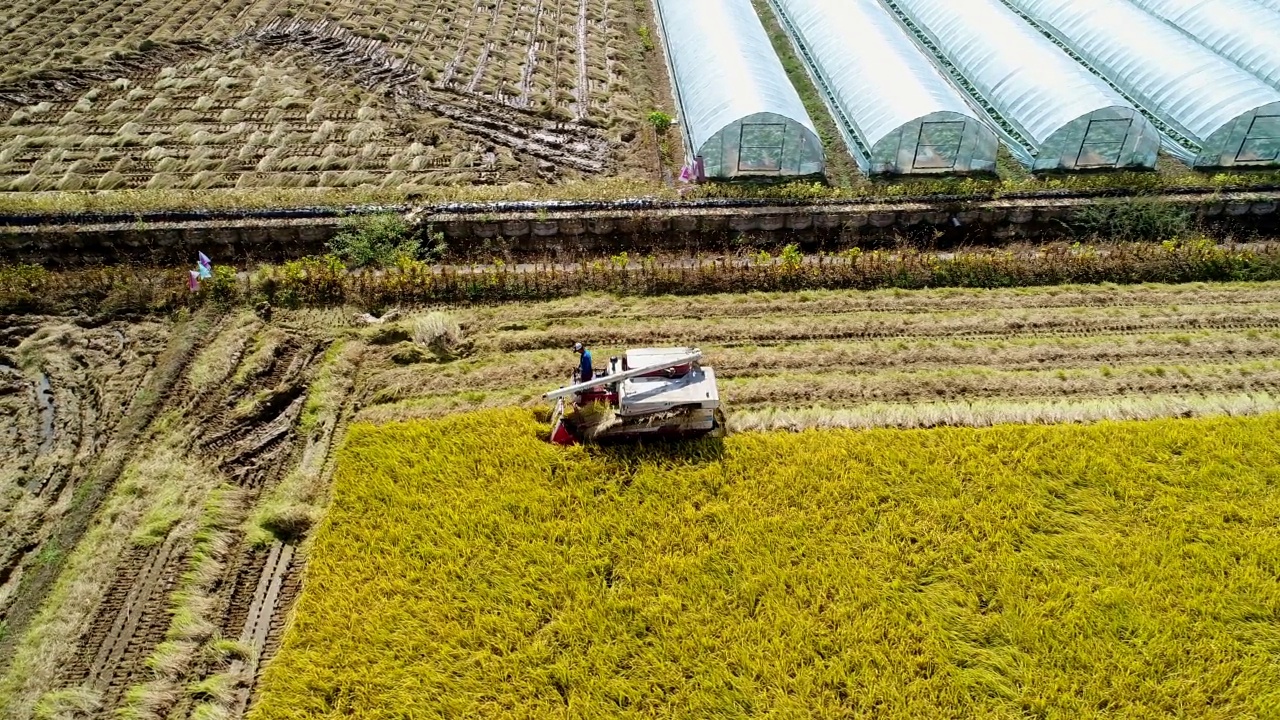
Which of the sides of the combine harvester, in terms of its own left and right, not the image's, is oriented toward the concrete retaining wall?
right

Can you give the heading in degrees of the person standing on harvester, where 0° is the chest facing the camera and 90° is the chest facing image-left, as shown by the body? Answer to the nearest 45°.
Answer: approximately 90°

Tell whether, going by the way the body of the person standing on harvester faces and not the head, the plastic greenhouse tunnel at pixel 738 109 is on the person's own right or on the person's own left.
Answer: on the person's own right

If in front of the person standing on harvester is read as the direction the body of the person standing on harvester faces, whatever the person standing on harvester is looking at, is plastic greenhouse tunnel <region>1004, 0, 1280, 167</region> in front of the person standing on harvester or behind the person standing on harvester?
behind

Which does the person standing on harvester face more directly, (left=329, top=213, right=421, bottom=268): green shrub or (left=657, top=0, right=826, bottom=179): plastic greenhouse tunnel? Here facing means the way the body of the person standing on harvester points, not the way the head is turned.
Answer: the green shrub

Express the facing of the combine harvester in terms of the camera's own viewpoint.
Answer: facing to the left of the viewer

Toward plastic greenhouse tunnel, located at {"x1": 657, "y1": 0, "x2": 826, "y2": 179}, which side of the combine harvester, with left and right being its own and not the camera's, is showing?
right
